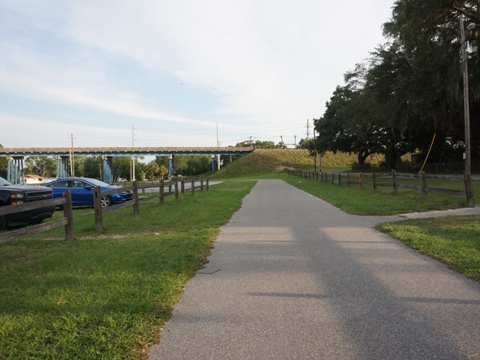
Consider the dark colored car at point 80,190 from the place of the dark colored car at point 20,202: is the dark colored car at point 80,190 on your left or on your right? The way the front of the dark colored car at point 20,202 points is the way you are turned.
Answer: on your left

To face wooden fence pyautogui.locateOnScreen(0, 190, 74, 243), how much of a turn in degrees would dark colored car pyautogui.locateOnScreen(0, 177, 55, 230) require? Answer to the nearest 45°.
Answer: approximately 45° to its right

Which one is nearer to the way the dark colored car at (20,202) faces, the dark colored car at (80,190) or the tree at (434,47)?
the tree

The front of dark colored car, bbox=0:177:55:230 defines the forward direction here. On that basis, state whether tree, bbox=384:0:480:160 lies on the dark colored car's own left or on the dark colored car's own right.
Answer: on the dark colored car's own left

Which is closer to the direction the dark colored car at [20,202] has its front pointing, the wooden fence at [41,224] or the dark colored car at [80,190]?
the wooden fence

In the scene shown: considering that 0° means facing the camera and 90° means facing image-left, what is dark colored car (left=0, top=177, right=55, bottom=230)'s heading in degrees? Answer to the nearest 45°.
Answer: approximately 315°
